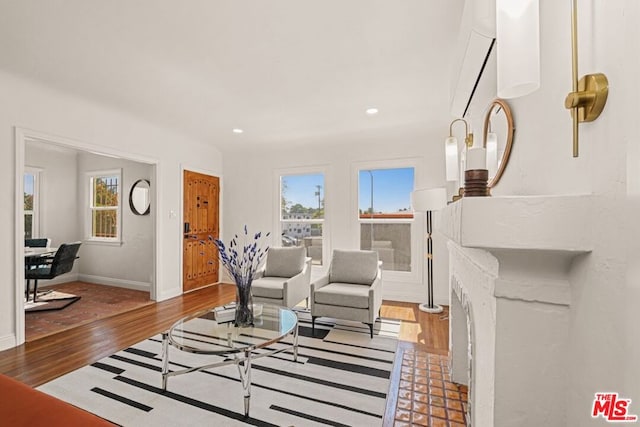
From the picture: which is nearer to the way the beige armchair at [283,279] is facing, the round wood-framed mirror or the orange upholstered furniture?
the orange upholstered furniture

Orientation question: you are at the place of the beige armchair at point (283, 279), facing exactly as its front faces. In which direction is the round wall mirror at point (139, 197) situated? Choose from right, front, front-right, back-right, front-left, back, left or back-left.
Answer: right

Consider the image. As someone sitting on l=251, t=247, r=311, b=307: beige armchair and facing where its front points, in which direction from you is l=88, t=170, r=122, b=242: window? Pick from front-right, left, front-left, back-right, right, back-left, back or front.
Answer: right

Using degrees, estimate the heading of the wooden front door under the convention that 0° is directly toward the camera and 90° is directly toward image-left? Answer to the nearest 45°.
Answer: approximately 315°

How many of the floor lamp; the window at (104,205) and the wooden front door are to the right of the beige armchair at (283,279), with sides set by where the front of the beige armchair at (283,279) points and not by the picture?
2

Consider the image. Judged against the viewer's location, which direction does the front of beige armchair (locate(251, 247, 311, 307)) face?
facing the viewer and to the left of the viewer

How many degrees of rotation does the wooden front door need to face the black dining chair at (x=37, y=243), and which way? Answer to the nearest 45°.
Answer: approximately 135° to its right

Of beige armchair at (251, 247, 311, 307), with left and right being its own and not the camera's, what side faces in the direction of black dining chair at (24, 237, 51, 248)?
right

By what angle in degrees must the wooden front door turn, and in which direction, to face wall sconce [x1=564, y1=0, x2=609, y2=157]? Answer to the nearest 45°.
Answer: approximately 45° to its right

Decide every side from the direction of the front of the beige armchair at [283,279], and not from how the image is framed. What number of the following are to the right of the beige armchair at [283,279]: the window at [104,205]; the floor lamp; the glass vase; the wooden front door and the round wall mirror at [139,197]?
3

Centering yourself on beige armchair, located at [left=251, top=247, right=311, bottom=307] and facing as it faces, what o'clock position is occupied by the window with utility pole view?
The window with utility pole view is roughly at 5 o'clock from the beige armchair.

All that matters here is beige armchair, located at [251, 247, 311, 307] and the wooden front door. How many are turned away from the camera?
0

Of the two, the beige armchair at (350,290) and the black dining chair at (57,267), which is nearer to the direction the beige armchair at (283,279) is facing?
the black dining chair

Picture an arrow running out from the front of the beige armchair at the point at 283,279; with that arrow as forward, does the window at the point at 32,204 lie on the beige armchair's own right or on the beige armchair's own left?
on the beige armchair's own right

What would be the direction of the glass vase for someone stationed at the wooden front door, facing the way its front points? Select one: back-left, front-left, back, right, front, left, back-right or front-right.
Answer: front-right

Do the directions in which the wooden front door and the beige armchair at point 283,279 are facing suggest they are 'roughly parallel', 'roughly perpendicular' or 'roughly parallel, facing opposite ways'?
roughly perpendicular
